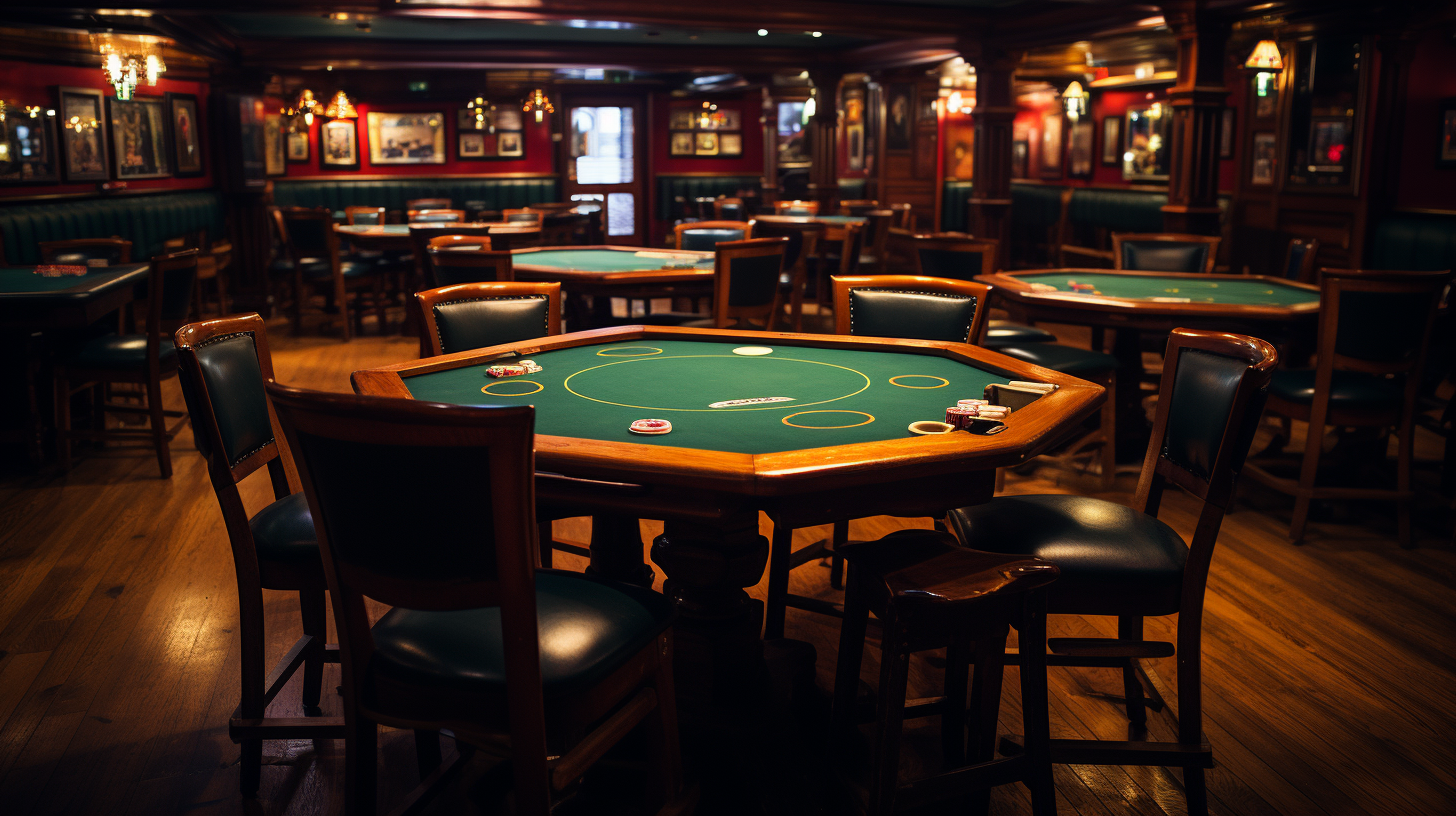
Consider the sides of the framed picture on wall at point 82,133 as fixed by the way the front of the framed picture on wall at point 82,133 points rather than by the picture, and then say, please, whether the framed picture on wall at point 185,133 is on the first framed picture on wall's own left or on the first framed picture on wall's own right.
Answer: on the first framed picture on wall's own left

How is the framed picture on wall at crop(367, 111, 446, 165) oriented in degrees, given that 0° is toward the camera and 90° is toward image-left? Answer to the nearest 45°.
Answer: approximately 0°

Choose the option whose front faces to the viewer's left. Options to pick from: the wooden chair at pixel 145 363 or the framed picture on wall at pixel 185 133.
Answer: the wooden chair

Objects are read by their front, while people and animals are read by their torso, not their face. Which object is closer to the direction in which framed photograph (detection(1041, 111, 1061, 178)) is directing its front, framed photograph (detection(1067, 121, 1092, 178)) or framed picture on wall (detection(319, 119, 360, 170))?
the framed picture on wall

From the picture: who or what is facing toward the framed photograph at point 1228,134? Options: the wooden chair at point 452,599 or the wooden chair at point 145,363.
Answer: the wooden chair at point 452,599

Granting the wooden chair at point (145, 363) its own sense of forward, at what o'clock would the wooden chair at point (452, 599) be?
the wooden chair at point (452, 599) is roughly at 9 o'clock from the wooden chair at point (145, 363).

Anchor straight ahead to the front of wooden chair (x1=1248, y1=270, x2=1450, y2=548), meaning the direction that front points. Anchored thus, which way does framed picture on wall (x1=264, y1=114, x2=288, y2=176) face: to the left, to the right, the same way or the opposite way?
the opposite way

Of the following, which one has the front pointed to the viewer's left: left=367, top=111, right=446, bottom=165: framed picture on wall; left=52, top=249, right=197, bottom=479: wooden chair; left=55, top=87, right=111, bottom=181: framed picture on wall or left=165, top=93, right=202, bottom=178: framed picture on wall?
the wooden chair

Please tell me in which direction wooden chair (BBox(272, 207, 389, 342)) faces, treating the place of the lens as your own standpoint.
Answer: facing away from the viewer and to the right of the viewer
